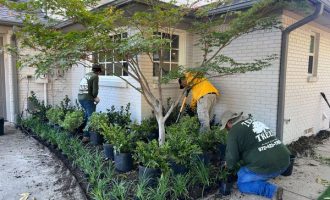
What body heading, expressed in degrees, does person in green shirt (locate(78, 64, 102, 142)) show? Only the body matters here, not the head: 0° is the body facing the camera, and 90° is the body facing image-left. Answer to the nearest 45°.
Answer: approximately 225°

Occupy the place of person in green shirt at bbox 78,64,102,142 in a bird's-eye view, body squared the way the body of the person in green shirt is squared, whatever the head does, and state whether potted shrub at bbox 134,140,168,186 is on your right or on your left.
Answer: on your right

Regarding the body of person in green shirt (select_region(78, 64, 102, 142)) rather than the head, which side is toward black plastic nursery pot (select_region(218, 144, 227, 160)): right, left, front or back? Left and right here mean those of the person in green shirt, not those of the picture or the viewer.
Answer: right

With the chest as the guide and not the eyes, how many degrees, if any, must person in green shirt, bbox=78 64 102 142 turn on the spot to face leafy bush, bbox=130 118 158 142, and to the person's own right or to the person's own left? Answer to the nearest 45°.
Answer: approximately 90° to the person's own right

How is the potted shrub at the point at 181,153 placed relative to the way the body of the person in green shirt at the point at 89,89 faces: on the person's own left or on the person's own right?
on the person's own right

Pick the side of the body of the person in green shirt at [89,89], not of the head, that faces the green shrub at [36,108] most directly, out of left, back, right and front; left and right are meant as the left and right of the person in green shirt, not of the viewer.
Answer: left

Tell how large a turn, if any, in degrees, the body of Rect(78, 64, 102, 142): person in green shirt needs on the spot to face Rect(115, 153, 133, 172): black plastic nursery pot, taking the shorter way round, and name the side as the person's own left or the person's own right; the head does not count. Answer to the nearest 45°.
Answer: approximately 135° to the person's own right

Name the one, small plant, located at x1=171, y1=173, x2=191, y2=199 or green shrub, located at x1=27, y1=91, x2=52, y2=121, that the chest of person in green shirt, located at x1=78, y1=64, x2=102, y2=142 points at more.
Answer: the green shrub

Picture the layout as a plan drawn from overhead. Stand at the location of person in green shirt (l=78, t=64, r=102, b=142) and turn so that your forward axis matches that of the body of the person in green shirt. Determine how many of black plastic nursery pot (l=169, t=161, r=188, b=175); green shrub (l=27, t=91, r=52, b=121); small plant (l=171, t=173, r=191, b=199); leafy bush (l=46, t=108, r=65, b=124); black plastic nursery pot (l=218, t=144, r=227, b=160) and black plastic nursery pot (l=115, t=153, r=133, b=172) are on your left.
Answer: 2

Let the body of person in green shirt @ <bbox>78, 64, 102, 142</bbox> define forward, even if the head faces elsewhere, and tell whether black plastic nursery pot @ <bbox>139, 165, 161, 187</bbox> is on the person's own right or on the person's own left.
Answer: on the person's own right

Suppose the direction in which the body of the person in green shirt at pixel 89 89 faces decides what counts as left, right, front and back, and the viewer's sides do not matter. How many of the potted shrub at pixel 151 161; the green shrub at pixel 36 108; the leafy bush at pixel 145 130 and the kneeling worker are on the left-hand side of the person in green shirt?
1

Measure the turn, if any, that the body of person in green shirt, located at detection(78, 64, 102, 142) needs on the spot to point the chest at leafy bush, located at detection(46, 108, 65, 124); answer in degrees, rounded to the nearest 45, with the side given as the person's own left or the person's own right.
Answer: approximately 90° to the person's own left

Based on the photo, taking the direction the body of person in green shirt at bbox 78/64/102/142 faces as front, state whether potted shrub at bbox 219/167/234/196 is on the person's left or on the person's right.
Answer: on the person's right

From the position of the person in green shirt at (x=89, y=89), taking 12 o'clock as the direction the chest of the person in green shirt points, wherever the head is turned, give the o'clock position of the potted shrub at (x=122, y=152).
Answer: The potted shrub is roughly at 4 o'clock from the person in green shirt.
